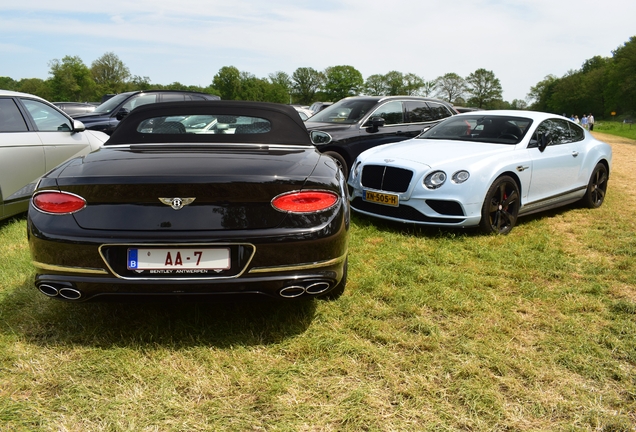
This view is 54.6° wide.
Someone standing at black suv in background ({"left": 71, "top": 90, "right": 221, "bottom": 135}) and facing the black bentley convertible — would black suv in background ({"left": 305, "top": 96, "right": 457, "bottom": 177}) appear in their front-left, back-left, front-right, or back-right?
front-left

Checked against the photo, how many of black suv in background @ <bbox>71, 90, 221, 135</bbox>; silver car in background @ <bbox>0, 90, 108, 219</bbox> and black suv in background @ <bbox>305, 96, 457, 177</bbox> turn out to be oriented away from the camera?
0

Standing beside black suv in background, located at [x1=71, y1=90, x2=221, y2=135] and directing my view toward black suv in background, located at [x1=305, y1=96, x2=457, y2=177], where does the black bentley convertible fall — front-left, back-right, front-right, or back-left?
front-right

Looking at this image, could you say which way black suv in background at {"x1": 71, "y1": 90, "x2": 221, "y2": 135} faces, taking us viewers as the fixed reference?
facing the viewer and to the left of the viewer

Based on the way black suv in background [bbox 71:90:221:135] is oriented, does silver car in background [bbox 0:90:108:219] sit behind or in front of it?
in front

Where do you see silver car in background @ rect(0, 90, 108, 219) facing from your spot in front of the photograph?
facing to the right of the viewer

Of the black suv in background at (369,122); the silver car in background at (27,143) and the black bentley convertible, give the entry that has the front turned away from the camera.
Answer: the black bentley convertible

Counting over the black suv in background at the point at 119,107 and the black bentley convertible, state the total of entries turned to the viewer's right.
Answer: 0

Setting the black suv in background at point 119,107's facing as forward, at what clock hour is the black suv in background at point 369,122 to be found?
the black suv in background at point 369,122 is roughly at 9 o'clock from the black suv in background at point 119,107.

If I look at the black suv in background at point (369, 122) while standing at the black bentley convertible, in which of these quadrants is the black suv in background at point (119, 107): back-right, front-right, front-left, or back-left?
front-left

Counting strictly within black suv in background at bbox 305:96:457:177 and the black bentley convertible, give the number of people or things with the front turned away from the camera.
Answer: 1

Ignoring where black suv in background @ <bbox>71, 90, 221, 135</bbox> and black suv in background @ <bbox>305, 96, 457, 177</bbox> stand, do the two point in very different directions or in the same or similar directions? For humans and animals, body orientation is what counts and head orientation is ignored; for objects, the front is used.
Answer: same or similar directions

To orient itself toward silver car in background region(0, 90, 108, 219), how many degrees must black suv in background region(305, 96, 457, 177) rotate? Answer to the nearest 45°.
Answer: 0° — it already faces it

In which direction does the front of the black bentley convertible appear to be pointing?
away from the camera

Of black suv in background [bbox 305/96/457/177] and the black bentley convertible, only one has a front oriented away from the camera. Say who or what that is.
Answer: the black bentley convertible
